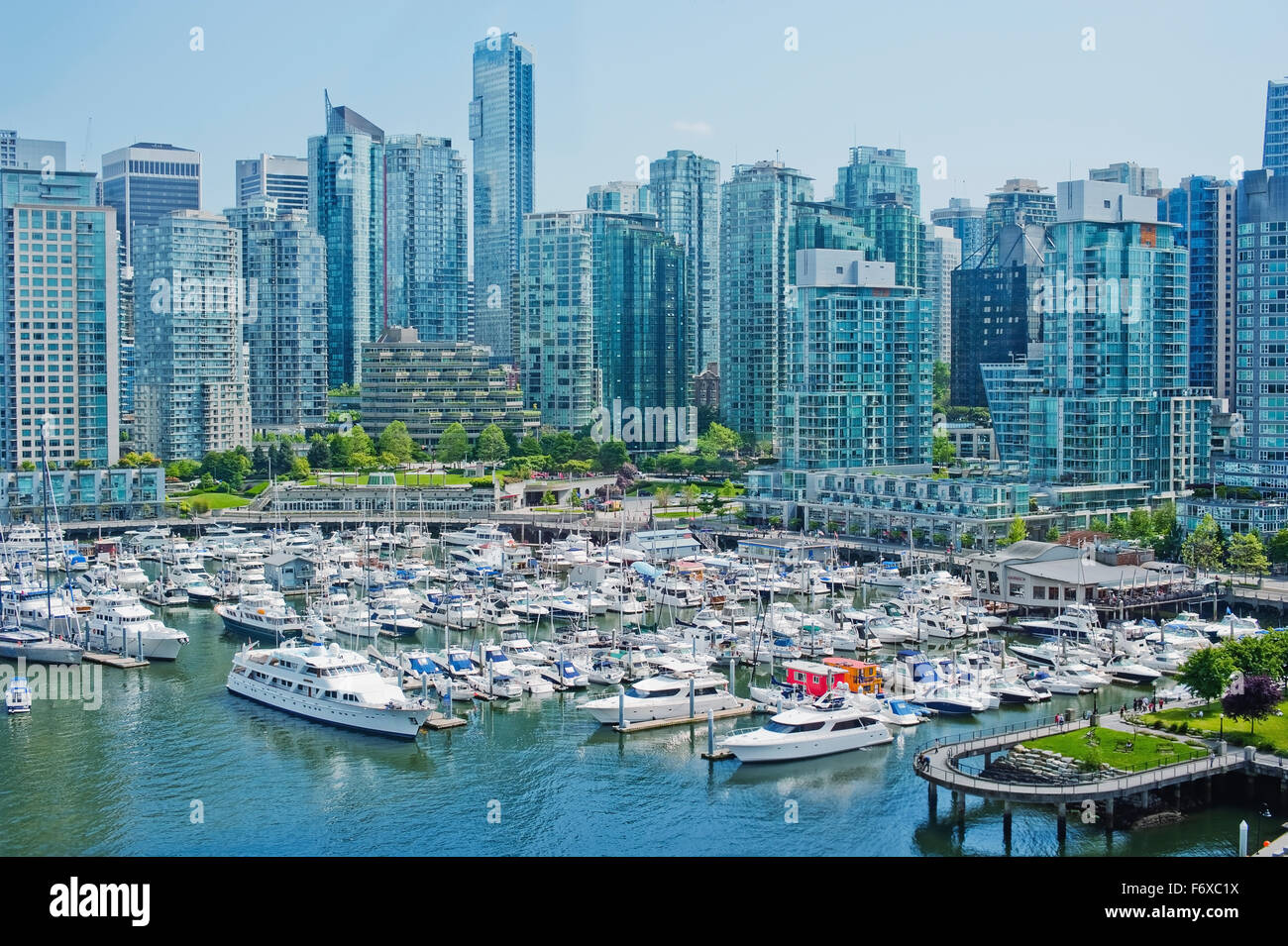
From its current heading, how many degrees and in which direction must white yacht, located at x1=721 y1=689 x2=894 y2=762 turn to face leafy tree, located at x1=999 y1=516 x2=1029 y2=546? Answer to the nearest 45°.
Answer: approximately 135° to its right

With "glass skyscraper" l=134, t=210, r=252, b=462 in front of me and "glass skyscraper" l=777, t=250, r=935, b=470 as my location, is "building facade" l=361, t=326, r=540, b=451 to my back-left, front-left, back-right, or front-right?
front-right

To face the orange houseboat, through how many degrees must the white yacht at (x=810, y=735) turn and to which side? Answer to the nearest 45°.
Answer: approximately 135° to its right

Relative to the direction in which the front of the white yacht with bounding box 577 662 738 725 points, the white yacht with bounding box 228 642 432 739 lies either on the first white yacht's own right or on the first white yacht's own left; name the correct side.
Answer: on the first white yacht's own right

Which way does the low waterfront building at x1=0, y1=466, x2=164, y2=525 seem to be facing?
toward the camera

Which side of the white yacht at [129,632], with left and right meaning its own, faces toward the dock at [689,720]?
front

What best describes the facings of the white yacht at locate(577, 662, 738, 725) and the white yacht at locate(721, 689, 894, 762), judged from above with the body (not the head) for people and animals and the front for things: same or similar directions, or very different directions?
same or similar directions

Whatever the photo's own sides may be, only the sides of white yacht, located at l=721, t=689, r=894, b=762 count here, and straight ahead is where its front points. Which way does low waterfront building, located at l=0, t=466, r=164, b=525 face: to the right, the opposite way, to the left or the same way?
to the left

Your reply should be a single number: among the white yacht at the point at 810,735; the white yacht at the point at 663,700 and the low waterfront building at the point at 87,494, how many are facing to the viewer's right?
0

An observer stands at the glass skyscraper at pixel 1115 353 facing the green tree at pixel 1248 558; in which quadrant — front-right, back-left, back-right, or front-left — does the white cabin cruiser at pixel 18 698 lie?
front-right

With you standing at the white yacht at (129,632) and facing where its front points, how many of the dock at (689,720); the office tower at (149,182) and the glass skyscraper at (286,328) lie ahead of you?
1
